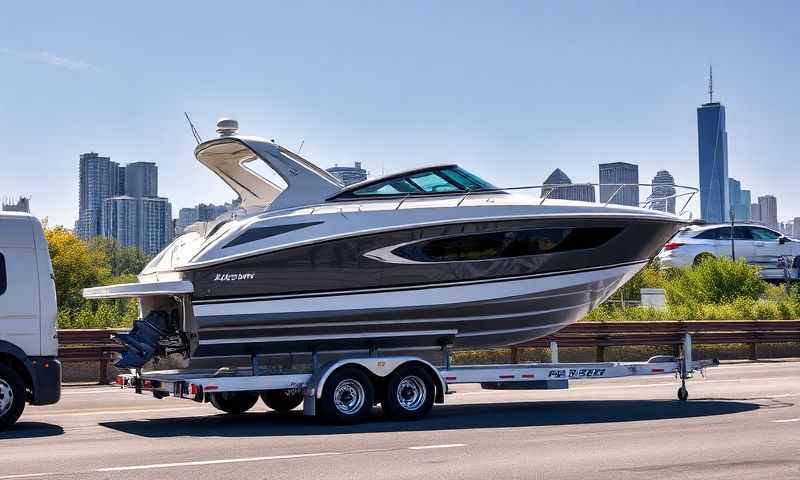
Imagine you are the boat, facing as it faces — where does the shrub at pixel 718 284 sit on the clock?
The shrub is roughly at 10 o'clock from the boat.

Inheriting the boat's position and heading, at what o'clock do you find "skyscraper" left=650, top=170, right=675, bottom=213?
The skyscraper is roughly at 11 o'clock from the boat.

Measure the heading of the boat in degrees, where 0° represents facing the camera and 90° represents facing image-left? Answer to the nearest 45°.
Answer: approximately 270°

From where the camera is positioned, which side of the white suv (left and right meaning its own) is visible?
right

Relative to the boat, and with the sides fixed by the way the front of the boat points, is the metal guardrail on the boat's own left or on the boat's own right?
on the boat's own left
